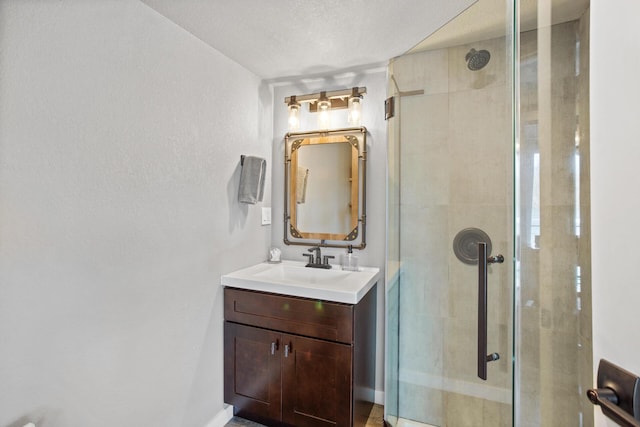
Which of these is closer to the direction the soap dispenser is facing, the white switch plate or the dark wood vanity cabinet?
the dark wood vanity cabinet

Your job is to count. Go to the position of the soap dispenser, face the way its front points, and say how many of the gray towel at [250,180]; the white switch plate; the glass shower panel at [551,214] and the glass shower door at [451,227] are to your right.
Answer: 2

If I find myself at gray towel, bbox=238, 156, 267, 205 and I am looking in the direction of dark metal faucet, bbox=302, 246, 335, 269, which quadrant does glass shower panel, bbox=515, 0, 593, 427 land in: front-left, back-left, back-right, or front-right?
front-right

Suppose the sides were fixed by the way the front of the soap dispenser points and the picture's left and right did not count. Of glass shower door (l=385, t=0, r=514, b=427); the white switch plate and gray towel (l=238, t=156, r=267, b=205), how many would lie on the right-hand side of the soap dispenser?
2

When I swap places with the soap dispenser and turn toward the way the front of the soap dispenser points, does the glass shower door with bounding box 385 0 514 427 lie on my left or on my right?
on my left

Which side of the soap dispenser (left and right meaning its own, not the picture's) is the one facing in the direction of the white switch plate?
right

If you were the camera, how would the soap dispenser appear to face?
facing the viewer

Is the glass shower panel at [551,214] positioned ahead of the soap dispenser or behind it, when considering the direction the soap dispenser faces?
ahead

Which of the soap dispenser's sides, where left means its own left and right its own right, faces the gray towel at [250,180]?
right
